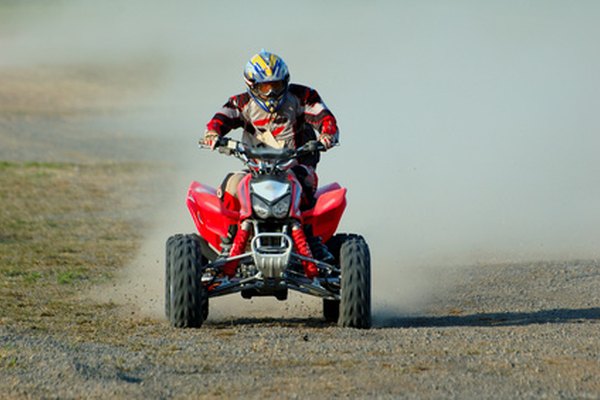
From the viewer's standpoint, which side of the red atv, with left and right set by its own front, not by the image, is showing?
front

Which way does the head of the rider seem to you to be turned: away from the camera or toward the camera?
toward the camera

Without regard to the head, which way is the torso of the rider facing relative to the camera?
toward the camera
